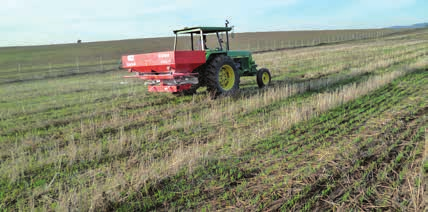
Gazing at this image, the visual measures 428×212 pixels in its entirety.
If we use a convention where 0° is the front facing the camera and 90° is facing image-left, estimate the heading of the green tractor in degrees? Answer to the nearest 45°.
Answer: approximately 225°
